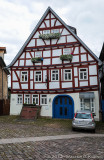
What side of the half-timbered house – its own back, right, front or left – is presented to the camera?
front

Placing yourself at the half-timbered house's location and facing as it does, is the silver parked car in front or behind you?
in front
